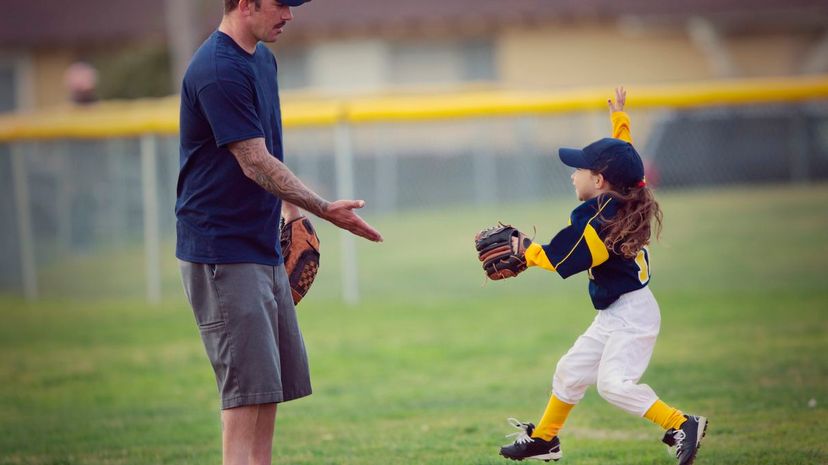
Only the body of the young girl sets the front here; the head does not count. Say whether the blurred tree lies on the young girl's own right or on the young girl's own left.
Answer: on the young girl's own right

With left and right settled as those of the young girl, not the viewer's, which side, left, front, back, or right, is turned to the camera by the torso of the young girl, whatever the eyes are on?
left

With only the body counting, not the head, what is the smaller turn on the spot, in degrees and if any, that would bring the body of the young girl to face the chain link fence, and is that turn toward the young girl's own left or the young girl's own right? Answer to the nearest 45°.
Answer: approximately 90° to the young girl's own right

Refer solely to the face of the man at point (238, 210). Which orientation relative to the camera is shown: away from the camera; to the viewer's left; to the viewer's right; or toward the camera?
to the viewer's right

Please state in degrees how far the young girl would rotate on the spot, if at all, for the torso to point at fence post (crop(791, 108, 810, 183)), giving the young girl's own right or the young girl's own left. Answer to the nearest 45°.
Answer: approximately 90° to the young girl's own right

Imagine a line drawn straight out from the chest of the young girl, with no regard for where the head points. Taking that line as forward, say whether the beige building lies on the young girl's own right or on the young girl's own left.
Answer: on the young girl's own right

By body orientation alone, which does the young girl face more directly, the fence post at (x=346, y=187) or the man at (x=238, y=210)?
the man

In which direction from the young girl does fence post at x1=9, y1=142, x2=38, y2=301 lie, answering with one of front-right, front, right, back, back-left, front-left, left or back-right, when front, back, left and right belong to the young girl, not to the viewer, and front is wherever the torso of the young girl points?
front-right
